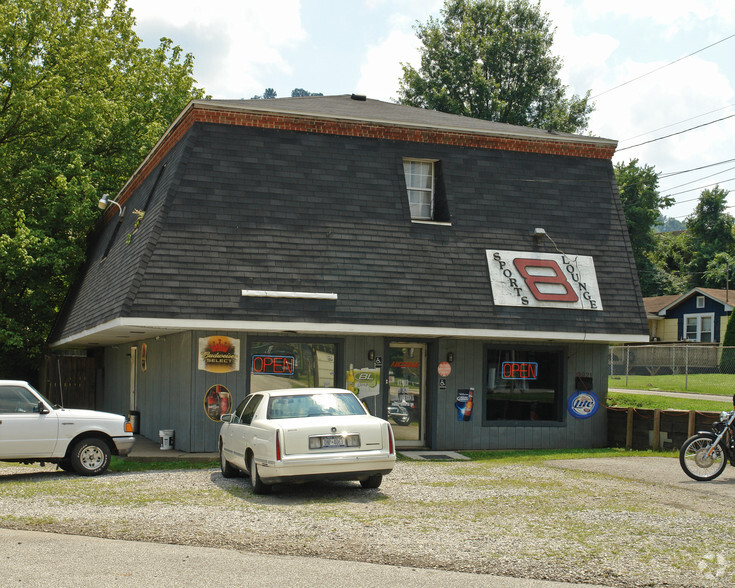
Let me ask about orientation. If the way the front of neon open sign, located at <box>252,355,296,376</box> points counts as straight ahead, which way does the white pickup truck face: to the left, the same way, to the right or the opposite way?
to the left

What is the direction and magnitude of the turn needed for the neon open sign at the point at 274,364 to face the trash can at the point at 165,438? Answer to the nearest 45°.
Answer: approximately 90° to its right

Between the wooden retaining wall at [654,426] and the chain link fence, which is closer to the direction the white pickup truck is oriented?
the wooden retaining wall

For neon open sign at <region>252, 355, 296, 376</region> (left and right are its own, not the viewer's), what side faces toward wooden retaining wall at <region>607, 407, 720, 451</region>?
left

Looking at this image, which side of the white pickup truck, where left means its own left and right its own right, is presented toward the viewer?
right

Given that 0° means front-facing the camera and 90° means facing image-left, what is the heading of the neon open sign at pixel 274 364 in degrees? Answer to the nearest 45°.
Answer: approximately 0°

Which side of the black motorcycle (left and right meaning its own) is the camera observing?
left
